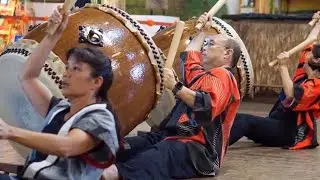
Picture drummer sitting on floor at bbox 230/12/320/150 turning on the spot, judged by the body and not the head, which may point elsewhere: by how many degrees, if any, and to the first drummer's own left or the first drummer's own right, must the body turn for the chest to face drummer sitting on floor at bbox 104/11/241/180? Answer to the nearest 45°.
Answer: approximately 45° to the first drummer's own left

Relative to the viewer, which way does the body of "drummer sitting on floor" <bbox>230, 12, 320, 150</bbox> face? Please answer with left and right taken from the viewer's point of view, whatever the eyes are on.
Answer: facing to the left of the viewer

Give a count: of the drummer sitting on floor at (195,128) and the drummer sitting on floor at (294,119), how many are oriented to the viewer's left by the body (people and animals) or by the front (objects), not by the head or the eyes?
2

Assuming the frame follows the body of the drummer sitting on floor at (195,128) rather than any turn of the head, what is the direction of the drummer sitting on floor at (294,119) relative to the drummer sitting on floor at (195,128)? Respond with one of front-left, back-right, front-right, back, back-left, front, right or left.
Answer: back-right

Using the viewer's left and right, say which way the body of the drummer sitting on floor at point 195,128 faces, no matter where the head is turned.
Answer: facing to the left of the viewer

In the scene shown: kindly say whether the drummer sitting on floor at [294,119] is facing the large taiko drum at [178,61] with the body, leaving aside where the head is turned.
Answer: yes

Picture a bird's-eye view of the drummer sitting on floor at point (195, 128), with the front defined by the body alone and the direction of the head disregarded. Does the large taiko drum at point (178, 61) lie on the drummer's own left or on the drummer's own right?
on the drummer's own right
